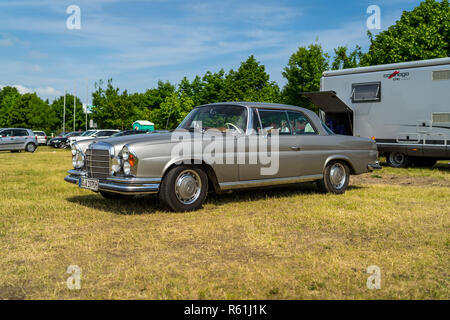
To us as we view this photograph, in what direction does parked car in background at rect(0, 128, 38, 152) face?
facing to the left of the viewer

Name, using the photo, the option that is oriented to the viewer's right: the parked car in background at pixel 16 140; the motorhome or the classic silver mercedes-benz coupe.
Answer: the motorhome

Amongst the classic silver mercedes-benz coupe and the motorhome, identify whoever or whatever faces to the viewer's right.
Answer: the motorhome

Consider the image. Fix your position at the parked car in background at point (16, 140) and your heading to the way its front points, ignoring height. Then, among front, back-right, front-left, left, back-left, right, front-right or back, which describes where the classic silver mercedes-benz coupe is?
left

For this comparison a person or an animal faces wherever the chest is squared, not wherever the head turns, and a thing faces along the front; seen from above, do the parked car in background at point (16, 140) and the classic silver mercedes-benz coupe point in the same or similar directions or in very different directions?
same or similar directions

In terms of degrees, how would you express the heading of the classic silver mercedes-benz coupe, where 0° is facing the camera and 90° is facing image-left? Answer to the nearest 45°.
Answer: approximately 45°

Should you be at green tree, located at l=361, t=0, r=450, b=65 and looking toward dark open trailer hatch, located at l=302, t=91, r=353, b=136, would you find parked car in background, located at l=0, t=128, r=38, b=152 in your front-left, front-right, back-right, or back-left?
front-right

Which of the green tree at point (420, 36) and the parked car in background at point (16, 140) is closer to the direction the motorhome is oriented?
the green tree

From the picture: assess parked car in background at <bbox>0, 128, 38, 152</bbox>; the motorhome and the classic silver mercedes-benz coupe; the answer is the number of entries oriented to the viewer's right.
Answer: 1

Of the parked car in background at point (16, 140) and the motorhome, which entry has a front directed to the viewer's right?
the motorhome

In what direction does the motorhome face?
to the viewer's right
